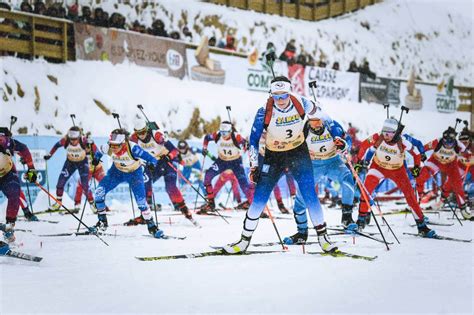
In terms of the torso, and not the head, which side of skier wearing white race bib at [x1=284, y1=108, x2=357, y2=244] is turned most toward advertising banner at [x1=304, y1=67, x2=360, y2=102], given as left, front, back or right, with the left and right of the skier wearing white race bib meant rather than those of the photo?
back

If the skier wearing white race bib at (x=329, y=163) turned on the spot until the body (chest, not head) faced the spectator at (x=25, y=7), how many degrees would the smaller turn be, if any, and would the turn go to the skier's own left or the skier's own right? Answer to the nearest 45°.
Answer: approximately 135° to the skier's own right

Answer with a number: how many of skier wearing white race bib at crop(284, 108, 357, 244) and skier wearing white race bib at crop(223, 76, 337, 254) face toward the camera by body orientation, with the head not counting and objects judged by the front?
2

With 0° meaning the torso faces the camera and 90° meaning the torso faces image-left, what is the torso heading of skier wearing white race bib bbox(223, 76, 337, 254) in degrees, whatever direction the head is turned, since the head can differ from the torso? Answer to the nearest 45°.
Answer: approximately 0°

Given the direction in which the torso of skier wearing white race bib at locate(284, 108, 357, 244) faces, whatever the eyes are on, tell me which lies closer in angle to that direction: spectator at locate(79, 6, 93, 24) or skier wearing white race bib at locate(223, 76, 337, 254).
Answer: the skier wearing white race bib

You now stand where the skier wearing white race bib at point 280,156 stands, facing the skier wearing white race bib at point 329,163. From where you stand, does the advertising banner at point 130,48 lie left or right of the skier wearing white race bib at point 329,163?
left

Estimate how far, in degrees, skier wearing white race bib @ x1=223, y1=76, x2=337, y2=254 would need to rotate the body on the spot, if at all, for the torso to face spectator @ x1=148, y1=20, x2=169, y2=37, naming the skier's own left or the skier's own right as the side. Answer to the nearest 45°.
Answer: approximately 180°

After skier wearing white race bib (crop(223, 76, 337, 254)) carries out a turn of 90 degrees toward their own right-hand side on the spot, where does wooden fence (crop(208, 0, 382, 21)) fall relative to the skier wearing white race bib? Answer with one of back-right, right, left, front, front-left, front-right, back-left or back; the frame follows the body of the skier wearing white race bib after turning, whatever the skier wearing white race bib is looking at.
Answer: right

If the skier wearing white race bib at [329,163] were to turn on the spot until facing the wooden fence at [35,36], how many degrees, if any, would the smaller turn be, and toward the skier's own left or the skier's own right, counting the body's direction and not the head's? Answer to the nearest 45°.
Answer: approximately 135° to the skier's own right

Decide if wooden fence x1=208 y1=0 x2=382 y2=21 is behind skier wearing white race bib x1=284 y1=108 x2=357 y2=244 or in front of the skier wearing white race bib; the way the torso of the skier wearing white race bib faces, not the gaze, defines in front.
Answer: behind

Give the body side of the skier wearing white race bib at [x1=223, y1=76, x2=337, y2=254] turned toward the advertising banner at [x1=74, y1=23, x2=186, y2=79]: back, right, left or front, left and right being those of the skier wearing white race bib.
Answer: back

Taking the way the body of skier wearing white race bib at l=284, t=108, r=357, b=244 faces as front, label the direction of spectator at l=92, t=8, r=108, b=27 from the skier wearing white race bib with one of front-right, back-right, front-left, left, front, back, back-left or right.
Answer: back-right

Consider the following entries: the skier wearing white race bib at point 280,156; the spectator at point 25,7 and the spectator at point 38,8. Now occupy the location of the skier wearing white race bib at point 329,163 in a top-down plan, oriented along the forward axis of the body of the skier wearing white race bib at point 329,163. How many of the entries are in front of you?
1

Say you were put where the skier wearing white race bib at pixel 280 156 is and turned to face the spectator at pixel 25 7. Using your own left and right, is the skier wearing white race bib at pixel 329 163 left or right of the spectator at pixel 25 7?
right
